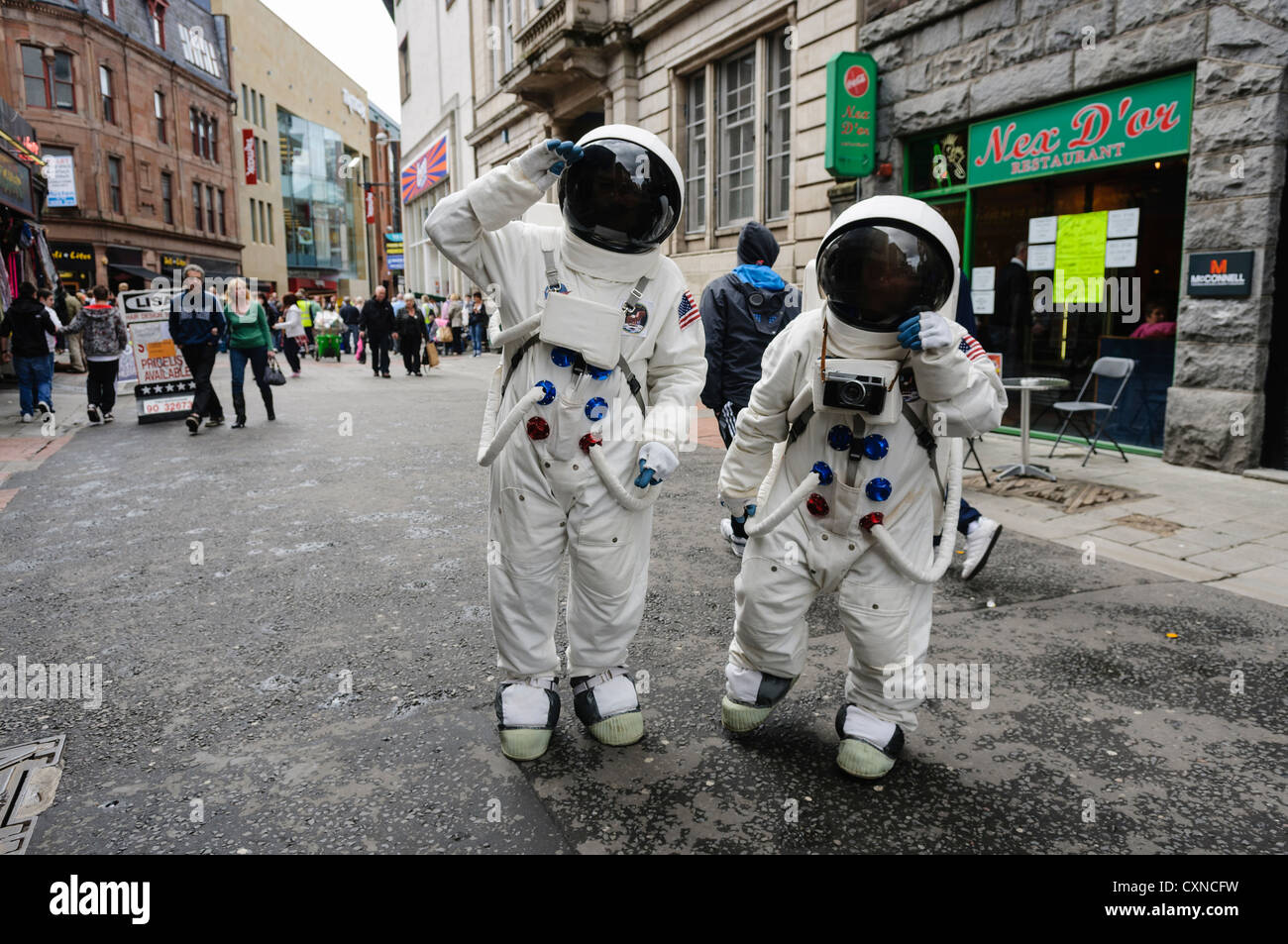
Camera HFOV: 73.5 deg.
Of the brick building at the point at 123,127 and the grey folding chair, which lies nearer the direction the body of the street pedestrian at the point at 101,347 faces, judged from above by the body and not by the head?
the brick building

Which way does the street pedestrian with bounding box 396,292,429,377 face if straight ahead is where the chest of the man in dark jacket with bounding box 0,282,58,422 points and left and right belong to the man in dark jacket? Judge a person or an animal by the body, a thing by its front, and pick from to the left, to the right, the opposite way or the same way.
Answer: the opposite way

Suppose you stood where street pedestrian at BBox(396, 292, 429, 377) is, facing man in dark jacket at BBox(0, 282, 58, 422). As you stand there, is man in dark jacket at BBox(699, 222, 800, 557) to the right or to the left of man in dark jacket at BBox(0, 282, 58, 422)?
left

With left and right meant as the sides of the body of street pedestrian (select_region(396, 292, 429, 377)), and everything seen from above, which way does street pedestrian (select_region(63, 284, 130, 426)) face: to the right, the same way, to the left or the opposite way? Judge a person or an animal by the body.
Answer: the opposite way

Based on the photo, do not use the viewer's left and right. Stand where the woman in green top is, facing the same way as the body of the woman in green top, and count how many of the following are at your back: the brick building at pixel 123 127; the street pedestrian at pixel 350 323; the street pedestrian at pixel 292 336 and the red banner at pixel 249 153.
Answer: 4

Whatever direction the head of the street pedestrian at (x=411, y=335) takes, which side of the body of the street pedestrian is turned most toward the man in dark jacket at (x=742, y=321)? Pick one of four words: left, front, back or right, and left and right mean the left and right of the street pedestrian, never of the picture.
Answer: front

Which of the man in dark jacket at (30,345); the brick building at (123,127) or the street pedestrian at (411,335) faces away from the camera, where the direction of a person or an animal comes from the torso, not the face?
the man in dark jacket

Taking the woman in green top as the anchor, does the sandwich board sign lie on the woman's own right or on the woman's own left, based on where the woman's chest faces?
on the woman's own right

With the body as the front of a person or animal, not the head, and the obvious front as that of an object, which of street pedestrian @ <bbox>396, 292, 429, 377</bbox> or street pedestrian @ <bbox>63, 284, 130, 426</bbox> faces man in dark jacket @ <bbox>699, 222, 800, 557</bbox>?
street pedestrian @ <bbox>396, 292, 429, 377</bbox>

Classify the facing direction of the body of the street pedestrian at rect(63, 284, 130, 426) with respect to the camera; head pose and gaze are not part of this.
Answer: away from the camera

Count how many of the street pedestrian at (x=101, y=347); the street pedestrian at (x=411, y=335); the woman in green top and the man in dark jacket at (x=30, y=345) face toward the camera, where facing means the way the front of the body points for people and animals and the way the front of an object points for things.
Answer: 2

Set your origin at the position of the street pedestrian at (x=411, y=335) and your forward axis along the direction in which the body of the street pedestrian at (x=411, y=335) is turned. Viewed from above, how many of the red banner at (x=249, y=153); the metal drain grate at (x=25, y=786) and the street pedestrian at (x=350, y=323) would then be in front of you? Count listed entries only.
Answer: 1

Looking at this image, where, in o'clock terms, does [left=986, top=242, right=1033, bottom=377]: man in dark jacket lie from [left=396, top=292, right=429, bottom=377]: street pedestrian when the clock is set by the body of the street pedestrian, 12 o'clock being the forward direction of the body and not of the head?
The man in dark jacket is roughly at 11 o'clock from the street pedestrian.

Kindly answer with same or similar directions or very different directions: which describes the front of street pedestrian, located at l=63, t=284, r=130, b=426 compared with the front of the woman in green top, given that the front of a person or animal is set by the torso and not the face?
very different directions
